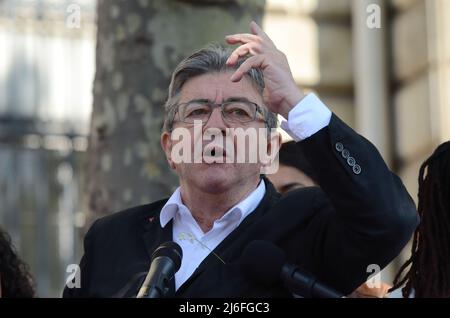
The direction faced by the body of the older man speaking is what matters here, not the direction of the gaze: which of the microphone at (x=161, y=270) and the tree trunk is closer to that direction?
the microphone

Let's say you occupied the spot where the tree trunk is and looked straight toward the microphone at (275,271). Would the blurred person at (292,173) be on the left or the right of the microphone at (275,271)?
left

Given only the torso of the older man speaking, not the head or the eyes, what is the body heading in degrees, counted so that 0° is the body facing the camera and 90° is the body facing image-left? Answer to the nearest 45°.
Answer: approximately 0°

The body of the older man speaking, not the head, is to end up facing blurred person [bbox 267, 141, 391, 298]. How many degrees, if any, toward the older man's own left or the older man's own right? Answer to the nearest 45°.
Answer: approximately 180°

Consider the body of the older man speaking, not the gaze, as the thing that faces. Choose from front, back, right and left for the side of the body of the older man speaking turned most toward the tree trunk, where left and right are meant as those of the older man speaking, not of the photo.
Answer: back
